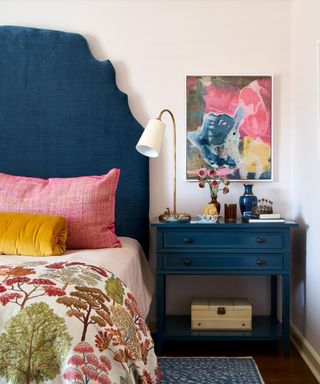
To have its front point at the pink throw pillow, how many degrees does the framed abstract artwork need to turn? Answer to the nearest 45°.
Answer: approximately 45° to its right

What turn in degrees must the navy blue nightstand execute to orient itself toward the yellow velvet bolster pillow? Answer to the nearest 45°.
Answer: approximately 45° to its right

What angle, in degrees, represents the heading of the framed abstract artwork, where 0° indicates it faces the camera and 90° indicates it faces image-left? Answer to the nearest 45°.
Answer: approximately 0°

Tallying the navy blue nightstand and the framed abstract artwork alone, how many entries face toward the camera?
2

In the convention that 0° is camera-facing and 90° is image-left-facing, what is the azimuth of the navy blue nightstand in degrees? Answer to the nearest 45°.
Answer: approximately 0°

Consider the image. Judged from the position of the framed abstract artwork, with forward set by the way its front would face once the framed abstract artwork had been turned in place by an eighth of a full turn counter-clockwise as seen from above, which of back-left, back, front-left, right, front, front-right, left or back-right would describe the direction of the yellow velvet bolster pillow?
right
